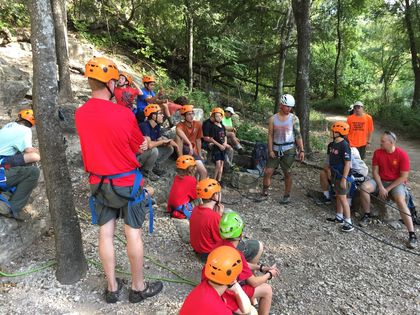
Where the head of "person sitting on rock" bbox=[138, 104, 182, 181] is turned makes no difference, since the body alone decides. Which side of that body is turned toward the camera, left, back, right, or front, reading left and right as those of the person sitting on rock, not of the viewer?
right

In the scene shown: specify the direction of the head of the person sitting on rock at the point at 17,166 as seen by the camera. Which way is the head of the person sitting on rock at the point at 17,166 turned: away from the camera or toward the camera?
away from the camera

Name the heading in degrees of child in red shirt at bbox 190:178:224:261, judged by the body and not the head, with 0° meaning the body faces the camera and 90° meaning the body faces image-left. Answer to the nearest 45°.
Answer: approximately 225°

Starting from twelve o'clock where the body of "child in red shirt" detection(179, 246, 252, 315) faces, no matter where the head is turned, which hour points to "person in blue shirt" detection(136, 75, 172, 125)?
The person in blue shirt is roughly at 10 o'clock from the child in red shirt.

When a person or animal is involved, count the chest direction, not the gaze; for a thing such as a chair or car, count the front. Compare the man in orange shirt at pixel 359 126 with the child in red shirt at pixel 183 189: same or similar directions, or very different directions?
very different directions

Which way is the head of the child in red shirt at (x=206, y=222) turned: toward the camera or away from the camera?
away from the camera

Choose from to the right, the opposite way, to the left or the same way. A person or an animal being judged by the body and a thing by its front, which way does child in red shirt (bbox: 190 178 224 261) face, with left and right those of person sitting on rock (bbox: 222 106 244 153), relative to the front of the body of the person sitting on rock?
to the left

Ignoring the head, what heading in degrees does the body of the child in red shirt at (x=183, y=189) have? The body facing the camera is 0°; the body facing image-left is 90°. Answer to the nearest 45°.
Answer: approximately 225°

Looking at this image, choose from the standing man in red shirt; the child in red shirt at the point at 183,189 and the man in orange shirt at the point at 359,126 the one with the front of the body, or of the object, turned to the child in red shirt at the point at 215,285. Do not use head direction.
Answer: the man in orange shirt

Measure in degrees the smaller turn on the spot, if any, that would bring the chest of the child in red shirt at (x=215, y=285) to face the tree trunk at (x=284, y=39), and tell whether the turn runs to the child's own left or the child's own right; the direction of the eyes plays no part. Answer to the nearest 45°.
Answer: approximately 45° to the child's own left

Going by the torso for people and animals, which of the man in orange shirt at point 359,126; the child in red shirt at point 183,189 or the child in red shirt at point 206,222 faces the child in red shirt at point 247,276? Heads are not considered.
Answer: the man in orange shirt

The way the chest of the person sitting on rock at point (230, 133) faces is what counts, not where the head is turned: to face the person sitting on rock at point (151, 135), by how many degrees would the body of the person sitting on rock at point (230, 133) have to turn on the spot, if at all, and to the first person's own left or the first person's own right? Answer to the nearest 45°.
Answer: approximately 90° to the first person's own right

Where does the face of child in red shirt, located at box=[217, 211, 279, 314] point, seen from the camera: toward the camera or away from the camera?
away from the camera

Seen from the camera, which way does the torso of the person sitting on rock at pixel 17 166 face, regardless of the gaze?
to the viewer's right

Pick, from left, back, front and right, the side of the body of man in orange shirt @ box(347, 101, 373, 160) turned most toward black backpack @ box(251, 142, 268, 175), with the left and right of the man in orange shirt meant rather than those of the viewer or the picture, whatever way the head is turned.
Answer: right
